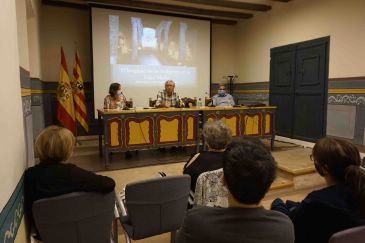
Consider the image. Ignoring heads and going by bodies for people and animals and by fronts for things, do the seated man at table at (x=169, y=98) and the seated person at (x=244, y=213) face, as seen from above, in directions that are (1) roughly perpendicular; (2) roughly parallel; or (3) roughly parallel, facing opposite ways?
roughly parallel, facing opposite ways

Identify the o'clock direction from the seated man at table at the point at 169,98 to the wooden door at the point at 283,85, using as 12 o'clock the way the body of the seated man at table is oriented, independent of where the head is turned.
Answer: The wooden door is roughly at 8 o'clock from the seated man at table.

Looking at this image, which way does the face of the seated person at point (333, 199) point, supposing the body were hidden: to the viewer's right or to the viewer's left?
to the viewer's left

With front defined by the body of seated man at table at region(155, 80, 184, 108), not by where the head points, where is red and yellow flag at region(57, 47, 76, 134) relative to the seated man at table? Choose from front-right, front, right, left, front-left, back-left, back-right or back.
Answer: right

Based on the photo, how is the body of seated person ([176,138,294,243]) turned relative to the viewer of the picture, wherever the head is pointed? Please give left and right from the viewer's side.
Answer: facing away from the viewer

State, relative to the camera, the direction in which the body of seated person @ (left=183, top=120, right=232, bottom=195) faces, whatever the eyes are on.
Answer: away from the camera

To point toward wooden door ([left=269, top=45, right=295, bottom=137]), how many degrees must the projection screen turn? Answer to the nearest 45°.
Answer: approximately 45° to its left

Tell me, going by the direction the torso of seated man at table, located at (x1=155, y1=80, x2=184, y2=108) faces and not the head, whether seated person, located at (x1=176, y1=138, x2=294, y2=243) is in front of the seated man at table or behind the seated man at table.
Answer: in front

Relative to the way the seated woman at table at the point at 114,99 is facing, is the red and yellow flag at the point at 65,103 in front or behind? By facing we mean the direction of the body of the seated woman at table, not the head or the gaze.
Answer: behind

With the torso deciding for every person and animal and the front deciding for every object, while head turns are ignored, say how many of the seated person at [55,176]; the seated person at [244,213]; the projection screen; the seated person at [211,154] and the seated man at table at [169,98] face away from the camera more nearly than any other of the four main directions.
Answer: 3

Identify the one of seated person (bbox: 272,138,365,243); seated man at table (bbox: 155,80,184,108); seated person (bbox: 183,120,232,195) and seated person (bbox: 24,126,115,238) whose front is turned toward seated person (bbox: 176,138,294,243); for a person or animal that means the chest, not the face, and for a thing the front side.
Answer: the seated man at table

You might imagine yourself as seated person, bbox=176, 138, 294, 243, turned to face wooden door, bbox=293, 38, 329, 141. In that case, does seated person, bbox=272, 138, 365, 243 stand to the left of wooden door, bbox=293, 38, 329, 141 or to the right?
right

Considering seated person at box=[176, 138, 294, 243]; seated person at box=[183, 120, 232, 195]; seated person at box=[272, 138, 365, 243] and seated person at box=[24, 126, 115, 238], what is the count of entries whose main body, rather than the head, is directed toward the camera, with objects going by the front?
0

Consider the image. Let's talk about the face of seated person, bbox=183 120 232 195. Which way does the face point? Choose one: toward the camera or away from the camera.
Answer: away from the camera

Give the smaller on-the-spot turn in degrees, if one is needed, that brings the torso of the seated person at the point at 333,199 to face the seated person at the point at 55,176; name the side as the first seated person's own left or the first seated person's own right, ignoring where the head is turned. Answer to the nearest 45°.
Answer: approximately 45° to the first seated person's own left

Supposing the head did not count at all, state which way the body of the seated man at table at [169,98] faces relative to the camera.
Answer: toward the camera

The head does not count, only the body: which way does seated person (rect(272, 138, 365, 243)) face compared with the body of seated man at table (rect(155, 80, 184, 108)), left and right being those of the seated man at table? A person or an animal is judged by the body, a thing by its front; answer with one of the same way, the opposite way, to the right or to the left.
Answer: the opposite way

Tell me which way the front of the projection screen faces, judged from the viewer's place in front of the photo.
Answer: facing the viewer and to the right of the viewer

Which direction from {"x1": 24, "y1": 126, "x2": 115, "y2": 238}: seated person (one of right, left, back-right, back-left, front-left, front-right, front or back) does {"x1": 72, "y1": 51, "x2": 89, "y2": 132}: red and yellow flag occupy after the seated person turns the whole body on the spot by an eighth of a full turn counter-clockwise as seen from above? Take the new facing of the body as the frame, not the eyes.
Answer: front-right

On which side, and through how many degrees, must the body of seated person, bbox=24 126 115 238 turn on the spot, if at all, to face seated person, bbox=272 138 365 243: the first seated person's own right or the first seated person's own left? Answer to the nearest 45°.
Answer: approximately 135° to the first seated person's own right

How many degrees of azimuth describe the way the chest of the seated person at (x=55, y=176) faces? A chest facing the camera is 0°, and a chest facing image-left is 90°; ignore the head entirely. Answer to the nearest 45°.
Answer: approximately 180°
